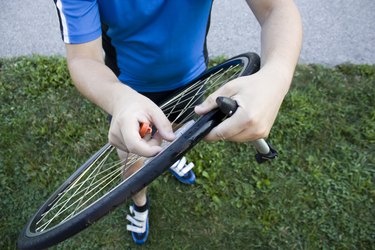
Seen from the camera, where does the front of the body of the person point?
toward the camera
